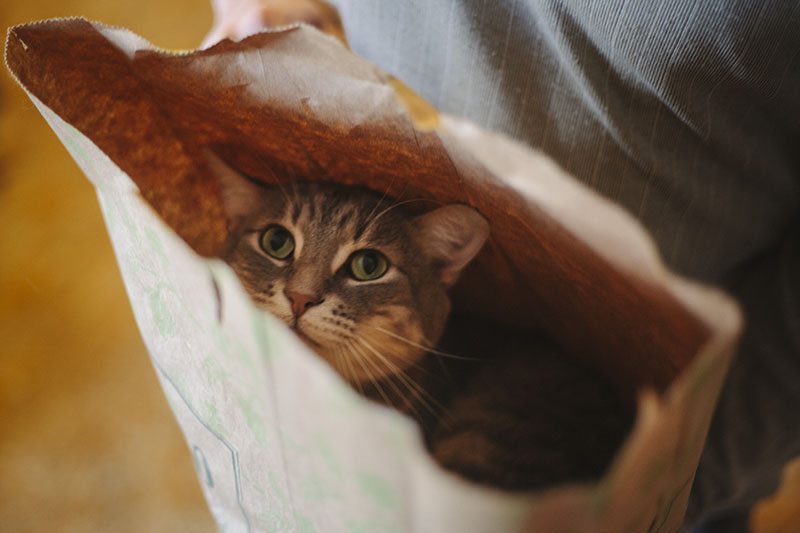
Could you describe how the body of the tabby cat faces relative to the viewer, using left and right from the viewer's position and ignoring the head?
facing the viewer and to the left of the viewer
